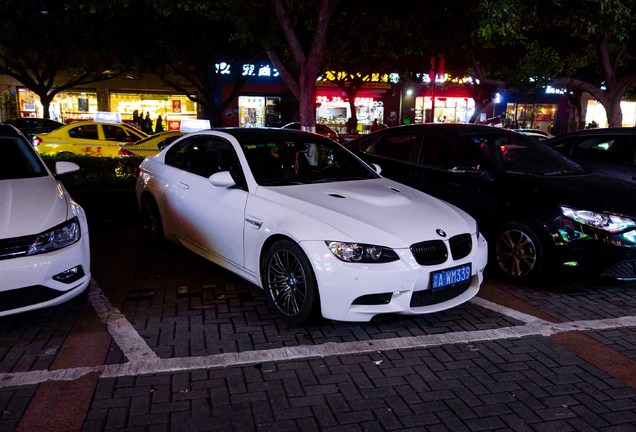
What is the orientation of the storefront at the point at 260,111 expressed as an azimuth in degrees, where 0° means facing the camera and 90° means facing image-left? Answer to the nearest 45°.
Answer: approximately 0°

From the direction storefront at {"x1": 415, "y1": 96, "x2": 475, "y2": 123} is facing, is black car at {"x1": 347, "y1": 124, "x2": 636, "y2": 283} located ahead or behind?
ahead

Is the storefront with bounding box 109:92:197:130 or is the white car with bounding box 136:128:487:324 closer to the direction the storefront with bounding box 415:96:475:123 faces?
the white car

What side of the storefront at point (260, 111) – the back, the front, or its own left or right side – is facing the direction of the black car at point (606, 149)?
front

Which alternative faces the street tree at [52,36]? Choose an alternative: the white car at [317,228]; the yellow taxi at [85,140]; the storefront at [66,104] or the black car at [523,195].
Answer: the storefront

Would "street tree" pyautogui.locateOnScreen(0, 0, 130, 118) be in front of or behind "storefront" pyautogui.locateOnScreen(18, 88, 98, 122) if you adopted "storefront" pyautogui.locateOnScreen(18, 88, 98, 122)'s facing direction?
in front

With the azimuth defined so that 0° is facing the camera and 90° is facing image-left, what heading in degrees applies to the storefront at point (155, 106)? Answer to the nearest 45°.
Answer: approximately 0°

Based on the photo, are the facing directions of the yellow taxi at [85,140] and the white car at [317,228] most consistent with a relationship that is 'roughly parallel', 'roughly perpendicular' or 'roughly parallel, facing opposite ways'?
roughly perpendicular

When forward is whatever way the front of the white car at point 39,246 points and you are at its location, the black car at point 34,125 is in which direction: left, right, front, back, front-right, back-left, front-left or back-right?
back
